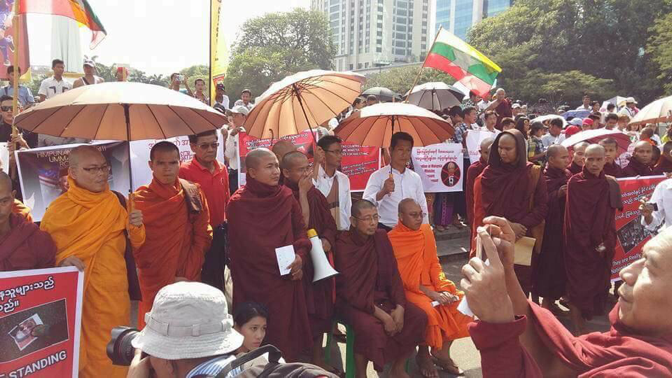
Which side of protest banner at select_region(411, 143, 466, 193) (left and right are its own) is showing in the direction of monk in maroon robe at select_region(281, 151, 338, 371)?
front

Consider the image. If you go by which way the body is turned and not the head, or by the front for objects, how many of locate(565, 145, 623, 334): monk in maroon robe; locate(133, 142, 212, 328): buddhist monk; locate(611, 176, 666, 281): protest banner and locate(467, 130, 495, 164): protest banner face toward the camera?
4

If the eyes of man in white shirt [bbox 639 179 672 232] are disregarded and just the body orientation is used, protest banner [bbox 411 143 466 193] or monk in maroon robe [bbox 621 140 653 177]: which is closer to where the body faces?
the protest banner

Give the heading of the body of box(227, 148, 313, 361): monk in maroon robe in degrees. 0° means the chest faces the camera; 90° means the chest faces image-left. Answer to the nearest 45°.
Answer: approximately 315°

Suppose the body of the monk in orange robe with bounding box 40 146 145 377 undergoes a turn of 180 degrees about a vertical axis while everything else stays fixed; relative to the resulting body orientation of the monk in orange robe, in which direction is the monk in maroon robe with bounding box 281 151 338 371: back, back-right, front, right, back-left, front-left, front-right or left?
back-right

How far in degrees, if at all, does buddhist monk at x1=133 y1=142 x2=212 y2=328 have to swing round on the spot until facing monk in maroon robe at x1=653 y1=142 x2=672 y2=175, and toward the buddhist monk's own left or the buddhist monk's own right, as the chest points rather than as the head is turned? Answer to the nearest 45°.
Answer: approximately 90° to the buddhist monk's own left

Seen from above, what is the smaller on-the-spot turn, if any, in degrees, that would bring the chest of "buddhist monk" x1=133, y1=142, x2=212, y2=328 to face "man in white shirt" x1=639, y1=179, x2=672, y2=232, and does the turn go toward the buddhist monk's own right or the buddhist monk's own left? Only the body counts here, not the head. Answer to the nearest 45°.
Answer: approximately 90° to the buddhist monk's own left

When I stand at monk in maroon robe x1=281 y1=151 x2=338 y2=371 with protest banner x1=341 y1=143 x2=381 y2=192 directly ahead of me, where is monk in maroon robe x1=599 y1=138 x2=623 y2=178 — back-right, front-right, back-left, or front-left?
front-right

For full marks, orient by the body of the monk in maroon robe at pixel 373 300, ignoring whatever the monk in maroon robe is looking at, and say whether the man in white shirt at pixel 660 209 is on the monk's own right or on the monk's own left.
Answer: on the monk's own left

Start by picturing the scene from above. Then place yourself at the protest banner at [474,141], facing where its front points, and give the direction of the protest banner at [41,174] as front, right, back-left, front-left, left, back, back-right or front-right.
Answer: front-right

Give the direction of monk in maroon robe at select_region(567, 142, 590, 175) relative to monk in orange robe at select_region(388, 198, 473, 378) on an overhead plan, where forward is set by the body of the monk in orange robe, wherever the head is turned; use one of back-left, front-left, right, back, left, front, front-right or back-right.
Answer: left

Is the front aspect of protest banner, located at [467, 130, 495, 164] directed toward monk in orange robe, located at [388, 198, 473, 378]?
yes
